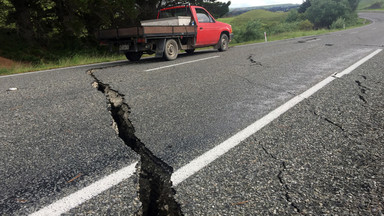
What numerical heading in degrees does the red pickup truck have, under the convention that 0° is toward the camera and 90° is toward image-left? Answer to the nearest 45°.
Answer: approximately 225°

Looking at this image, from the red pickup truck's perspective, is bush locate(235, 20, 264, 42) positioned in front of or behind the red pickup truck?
in front
